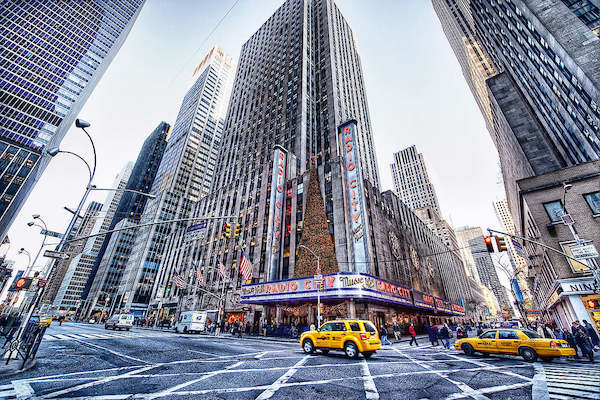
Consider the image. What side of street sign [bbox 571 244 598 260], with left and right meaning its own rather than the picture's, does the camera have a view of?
front

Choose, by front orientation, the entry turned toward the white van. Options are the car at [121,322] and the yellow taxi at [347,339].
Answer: the yellow taxi

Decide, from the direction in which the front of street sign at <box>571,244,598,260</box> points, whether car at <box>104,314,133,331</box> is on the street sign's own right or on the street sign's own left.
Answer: on the street sign's own right

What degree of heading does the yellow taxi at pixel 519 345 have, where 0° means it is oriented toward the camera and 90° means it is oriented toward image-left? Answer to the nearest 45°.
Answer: approximately 135°

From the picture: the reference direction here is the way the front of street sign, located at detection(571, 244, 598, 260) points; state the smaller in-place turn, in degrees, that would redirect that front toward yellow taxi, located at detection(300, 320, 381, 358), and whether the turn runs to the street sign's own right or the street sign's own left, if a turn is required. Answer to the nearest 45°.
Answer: approximately 45° to the street sign's own right
